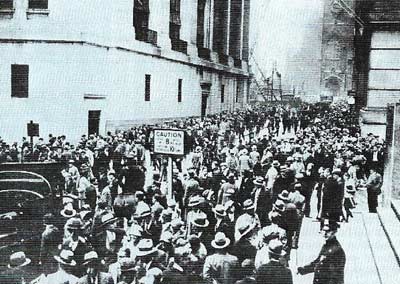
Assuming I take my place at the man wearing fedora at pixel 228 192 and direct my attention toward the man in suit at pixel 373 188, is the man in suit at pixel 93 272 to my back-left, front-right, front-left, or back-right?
back-right

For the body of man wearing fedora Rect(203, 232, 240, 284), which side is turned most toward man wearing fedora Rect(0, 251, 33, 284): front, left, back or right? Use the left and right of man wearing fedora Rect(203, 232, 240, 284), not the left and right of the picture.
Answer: left

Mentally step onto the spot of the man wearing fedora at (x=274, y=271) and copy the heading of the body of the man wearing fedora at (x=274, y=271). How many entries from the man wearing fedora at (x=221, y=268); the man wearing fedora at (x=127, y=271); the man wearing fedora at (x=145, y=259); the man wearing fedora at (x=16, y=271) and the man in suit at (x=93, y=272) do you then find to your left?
5

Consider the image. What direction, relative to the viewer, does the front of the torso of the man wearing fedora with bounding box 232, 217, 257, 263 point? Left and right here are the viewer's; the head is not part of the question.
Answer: facing away from the viewer and to the left of the viewer

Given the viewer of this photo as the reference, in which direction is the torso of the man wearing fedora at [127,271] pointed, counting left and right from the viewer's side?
facing away from the viewer

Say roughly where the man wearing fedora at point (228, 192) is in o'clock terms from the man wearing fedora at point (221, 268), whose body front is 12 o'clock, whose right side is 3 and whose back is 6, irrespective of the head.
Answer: the man wearing fedora at point (228, 192) is roughly at 12 o'clock from the man wearing fedora at point (221, 268).

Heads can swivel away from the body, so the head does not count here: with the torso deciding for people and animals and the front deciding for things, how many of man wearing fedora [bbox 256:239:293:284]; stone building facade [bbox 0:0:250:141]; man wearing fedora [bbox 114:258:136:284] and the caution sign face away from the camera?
2

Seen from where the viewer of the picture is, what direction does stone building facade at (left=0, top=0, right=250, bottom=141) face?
facing the viewer and to the right of the viewer

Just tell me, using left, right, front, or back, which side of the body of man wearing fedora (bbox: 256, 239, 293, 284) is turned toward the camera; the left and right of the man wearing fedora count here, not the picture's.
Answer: back

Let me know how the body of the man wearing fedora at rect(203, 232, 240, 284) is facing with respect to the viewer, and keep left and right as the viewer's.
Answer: facing away from the viewer

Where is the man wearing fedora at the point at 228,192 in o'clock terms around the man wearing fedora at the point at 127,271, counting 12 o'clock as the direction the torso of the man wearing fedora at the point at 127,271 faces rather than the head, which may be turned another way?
the man wearing fedora at the point at 228,192 is roughly at 1 o'clock from the man wearing fedora at the point at 127,271.

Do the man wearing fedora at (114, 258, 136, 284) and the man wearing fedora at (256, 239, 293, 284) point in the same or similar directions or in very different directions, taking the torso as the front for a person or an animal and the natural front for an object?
same or similar directions

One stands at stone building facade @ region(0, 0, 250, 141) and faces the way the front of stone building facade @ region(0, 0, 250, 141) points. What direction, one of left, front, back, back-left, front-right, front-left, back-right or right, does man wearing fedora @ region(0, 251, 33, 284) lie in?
front-right

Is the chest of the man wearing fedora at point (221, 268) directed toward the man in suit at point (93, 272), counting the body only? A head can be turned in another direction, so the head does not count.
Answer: no

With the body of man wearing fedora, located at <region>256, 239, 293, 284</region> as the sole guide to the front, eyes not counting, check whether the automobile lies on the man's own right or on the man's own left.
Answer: on the man's own left

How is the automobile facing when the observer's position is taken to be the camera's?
facing to the left of the viewer

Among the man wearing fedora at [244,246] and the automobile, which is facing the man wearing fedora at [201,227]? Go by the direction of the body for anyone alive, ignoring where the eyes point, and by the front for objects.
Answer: the man wearing fedora at [244,246]

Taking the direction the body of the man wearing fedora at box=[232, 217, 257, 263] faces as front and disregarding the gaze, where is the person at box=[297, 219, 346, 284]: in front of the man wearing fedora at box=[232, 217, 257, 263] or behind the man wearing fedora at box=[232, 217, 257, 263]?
behind

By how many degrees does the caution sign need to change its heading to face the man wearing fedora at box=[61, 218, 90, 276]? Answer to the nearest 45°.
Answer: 0° — it already faces them

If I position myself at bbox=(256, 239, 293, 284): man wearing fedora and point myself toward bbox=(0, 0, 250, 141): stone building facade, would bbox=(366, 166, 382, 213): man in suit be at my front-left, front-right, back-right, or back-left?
front-right

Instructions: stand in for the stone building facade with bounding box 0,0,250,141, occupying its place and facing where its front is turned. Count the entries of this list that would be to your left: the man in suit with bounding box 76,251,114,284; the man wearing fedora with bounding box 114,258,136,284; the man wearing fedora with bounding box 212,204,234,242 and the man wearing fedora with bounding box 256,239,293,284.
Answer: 0

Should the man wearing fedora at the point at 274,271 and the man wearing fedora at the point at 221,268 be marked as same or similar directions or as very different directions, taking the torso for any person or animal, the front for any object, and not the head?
same or similar directions
